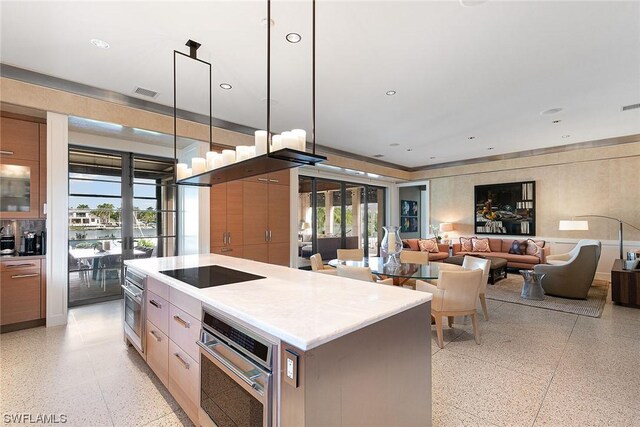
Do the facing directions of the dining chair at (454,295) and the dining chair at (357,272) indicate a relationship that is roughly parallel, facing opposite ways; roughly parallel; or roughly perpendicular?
roughly perpendicular

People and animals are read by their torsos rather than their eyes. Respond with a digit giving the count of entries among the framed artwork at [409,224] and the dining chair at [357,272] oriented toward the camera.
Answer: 1

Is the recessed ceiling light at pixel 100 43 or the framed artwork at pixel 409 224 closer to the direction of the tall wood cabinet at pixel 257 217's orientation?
the recessed ceiling light

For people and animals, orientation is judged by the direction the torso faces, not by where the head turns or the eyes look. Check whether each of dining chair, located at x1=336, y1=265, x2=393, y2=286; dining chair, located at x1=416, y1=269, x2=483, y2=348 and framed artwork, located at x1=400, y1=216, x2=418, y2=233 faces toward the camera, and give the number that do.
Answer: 1

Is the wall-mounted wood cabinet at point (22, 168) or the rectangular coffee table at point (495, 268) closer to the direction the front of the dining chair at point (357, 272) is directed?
the rectangular coffee table

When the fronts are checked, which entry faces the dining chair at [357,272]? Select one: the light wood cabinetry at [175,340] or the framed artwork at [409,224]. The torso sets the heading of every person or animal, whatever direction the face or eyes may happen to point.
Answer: the framed artwork

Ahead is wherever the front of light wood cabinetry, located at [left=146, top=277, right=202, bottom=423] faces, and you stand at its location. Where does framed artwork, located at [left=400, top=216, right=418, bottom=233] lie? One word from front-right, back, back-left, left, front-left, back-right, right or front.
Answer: back

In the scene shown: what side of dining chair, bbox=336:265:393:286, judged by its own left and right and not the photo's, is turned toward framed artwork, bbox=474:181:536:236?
front

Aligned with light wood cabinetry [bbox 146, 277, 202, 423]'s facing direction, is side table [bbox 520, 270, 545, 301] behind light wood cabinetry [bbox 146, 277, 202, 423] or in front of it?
behind

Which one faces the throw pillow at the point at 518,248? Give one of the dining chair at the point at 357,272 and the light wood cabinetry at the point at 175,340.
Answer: the dining chair

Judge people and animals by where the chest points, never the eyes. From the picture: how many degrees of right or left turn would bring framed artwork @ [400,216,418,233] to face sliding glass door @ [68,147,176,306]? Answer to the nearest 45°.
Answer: approximately 45° to its right

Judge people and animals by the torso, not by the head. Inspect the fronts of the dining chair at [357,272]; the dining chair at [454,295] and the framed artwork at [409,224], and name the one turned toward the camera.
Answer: the framed artwork

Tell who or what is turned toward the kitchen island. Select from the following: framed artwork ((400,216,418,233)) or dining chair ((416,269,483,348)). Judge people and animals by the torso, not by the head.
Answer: the framed artwork

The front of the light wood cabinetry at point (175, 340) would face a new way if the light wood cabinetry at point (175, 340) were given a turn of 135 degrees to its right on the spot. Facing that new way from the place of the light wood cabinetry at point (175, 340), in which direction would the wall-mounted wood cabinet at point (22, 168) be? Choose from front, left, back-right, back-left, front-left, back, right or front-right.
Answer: front-left

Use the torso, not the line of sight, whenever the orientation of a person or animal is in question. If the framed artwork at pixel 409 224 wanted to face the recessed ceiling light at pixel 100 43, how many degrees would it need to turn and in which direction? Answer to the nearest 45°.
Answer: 0° — it already faces it
